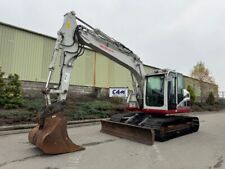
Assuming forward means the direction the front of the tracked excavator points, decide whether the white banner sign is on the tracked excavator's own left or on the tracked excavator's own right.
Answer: on the tracked excavator's own right

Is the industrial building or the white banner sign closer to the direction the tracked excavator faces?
the industrial building

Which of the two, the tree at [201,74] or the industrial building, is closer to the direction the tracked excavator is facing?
the industrial building

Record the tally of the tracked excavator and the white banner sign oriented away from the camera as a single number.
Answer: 0

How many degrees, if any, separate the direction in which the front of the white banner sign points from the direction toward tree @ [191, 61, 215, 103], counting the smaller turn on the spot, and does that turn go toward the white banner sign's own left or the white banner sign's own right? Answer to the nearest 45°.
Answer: approximately 135° to the white banner sign's own left

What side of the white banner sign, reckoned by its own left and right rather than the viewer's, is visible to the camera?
front

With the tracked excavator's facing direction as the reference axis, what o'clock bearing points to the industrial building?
The industrial building is roughly at 3 o'clock from the tracked excavator.

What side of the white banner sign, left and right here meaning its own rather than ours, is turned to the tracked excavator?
front

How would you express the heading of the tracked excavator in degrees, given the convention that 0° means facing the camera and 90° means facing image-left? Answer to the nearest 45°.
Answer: approximately 45°

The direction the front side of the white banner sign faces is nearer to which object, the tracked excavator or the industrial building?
the tracked excavator
